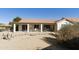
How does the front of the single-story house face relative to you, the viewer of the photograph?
facing the viewer

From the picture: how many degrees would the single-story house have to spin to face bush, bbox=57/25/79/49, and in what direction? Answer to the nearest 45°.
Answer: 0° — it already faces it
